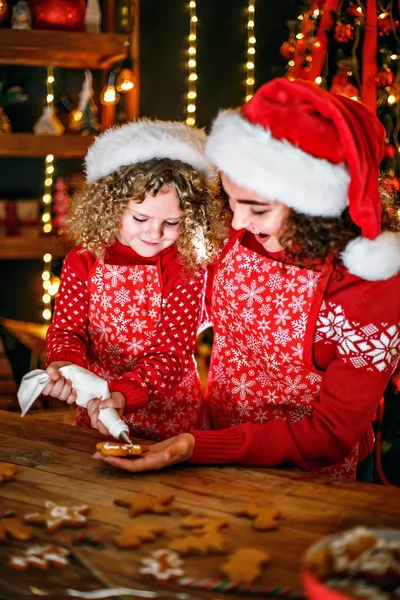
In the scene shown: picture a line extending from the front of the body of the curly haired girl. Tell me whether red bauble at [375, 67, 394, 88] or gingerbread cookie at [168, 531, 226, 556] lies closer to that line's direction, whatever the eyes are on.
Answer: the gingerbread cookie

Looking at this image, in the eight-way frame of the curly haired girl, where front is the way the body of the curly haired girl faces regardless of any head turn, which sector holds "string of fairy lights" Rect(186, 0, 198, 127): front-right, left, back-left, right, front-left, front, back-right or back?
back

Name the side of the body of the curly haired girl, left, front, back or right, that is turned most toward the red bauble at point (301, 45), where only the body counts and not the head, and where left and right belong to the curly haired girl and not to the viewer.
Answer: back

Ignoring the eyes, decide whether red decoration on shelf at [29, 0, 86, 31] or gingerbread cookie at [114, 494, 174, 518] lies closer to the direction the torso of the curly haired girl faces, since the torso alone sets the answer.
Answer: the gingerbread cookie

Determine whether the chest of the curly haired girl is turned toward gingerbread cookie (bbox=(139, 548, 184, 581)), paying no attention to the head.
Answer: yes

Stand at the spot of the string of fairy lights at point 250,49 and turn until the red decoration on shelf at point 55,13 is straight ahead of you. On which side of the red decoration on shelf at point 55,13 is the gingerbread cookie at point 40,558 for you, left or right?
left

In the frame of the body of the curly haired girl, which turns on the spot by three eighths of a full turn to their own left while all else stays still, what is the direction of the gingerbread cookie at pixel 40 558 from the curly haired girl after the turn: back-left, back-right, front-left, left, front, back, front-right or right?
back-right

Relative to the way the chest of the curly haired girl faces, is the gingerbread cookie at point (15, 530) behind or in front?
in front

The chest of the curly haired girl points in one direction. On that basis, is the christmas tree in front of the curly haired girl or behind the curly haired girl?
behind

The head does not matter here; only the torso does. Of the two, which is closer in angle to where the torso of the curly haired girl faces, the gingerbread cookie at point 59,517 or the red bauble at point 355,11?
the gingerbread cookie

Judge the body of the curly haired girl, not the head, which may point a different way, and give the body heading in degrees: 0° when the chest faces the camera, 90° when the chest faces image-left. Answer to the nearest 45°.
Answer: approximately 0°

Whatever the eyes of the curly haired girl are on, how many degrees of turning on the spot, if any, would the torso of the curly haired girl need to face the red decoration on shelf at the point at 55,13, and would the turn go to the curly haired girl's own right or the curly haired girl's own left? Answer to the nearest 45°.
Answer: approximately 180°

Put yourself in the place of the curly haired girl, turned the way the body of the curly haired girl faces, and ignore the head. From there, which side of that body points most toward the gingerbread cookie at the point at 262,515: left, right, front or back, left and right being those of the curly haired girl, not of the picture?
front

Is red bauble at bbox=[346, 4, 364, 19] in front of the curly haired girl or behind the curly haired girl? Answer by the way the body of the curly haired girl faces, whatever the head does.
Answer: behind
